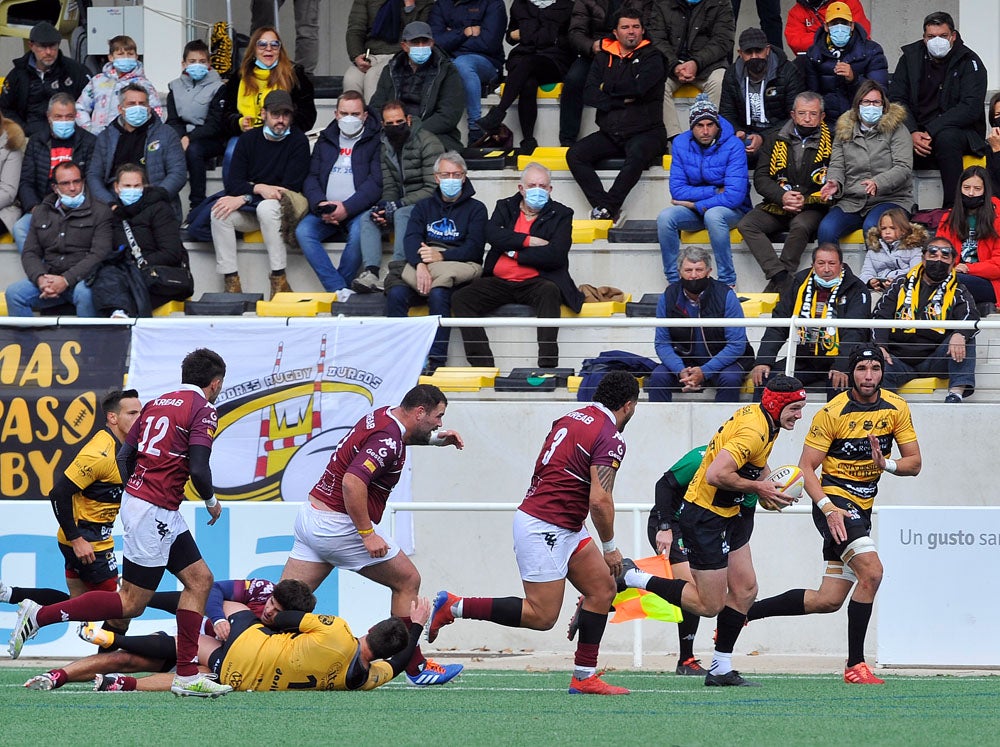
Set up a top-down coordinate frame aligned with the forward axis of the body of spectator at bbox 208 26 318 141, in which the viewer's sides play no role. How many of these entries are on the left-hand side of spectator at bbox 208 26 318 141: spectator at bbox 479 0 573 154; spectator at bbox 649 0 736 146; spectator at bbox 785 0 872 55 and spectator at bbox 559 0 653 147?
4

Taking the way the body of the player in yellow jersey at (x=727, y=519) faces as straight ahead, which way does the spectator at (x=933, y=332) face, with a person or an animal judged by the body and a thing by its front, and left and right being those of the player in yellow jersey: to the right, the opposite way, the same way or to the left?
to the right

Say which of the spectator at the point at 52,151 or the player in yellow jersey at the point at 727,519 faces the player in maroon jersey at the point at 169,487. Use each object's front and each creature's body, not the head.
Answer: the spectator

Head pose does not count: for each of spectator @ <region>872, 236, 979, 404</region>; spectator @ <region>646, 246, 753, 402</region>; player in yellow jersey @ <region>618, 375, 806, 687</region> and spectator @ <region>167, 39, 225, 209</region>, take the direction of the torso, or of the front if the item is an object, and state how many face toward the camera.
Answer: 3

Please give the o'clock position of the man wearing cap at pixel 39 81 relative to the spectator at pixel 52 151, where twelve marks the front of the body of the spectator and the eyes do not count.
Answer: The man wearing cap is roughly at 6 o'clock from the spectator.

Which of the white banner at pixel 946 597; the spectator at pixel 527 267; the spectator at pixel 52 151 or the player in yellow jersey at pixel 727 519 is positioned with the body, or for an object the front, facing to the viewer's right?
the player in yellow jersey

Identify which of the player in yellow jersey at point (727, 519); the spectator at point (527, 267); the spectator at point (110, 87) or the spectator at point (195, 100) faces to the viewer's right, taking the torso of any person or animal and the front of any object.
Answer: the player in yellow jersey

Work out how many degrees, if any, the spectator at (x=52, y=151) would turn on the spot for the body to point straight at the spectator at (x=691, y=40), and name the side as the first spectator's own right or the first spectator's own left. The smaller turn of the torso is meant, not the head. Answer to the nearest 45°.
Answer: approximately 90° to the first spectator's own left

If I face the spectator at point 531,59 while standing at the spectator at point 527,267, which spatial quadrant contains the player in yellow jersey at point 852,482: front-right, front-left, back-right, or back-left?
back-right

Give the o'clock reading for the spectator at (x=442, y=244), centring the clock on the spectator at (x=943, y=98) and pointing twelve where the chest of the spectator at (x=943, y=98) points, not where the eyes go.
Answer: the spectator at (x=442, y=244) is roughly at 2 o'clock from the spectator at (x=943, y=98).

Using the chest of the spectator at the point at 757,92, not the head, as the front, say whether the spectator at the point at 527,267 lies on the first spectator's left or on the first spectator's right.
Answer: on the first spectator's right

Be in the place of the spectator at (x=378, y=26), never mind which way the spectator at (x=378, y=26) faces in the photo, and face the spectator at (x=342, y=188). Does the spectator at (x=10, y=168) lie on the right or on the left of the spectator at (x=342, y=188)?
right
